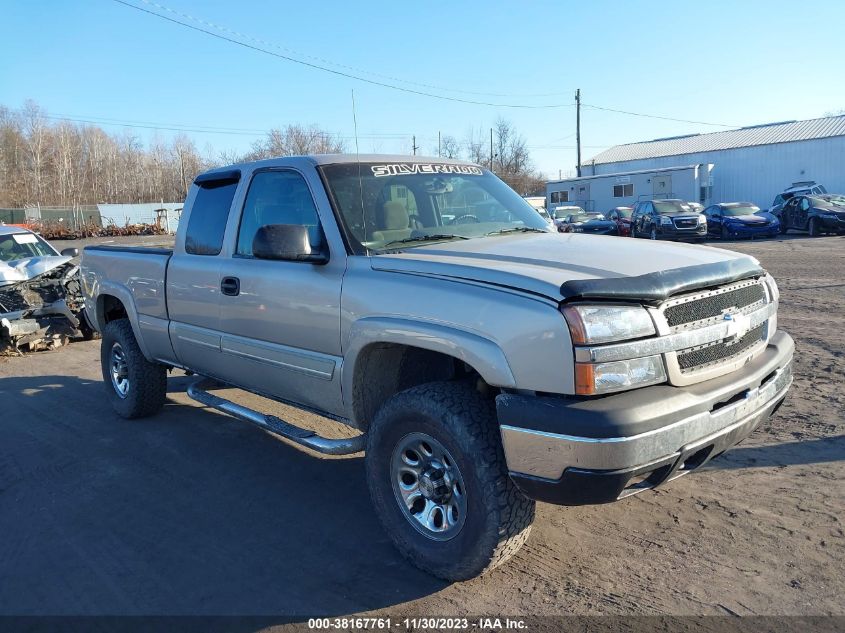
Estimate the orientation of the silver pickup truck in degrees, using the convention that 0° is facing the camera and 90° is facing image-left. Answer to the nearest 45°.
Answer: approximately 315°

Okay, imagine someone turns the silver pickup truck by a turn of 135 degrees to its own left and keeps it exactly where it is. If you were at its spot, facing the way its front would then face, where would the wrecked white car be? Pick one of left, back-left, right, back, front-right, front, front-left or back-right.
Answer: front-left

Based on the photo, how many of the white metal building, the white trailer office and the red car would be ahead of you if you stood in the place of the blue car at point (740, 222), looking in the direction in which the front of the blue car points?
0

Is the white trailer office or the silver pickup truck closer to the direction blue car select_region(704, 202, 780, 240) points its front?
the silver pickup truck

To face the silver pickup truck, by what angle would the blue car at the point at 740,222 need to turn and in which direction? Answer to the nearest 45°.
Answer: approximately 45° to its right

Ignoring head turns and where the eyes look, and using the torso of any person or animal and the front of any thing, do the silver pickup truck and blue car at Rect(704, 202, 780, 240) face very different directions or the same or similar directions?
same or similar directions

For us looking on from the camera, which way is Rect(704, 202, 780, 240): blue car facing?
facing the viewer and to the right of the viewer

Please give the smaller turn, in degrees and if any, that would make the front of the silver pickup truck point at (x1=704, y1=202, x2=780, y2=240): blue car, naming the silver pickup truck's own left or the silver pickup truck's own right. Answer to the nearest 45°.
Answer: approximately 90° to the silver pickup truck's own left

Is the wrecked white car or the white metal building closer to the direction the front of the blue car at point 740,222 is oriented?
the wrecked white car

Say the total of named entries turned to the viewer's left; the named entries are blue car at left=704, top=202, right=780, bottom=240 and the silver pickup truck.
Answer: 0

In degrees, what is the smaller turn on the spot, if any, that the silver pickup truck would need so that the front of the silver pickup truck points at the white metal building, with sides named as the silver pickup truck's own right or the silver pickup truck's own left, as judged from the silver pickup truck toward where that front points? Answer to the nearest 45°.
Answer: approximately 90° to the silver pickup truck's own left

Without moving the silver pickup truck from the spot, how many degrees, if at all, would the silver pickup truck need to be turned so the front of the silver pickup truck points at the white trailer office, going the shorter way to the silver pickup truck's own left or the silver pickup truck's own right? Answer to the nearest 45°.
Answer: approximately 135° to the silver pickup truck's own left
